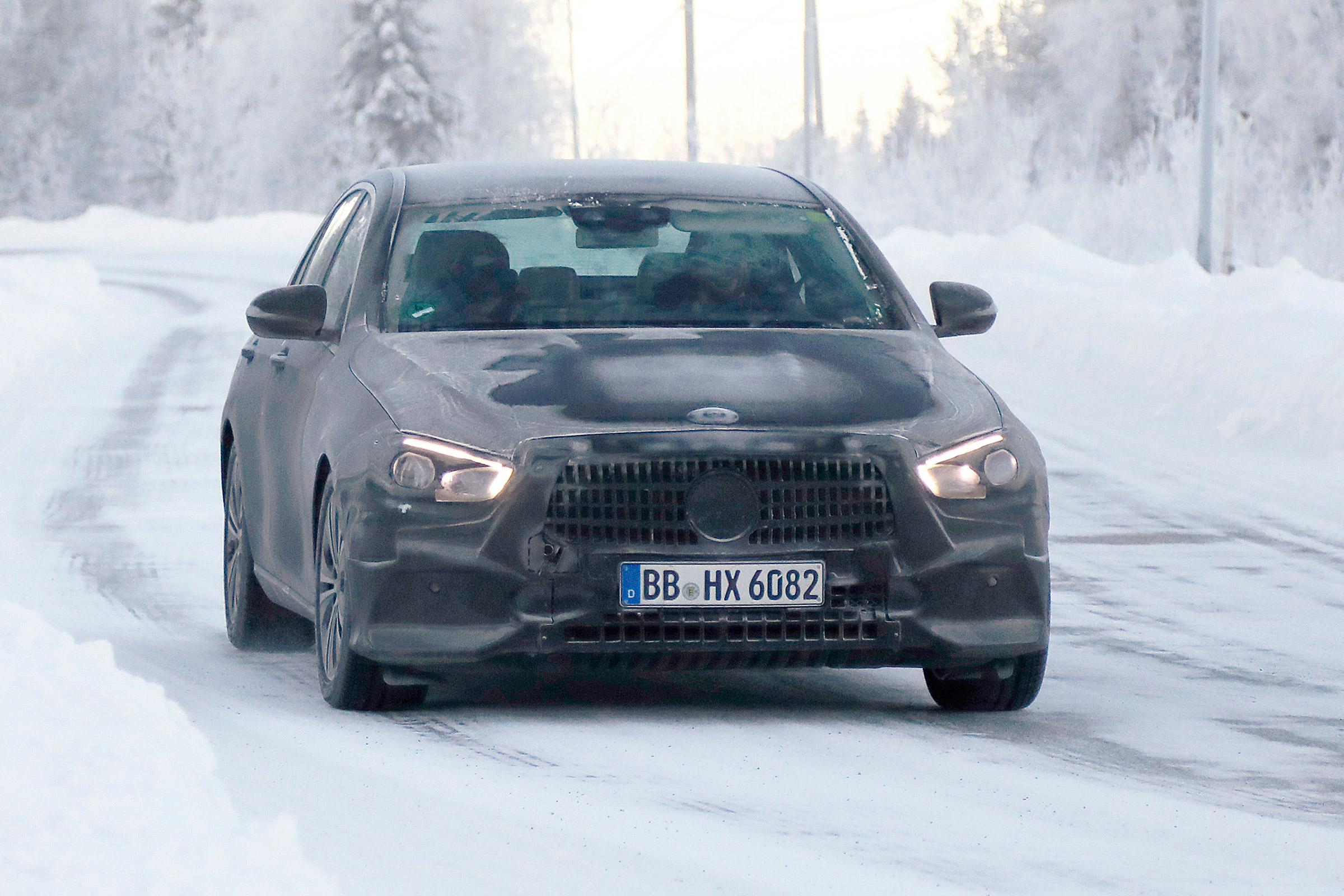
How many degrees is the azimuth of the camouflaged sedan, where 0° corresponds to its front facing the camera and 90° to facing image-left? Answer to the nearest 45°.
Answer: approximately 0°

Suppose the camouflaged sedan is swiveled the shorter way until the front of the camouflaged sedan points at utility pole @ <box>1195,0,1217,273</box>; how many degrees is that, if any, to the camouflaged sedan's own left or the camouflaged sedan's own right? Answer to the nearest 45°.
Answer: approximately 180°

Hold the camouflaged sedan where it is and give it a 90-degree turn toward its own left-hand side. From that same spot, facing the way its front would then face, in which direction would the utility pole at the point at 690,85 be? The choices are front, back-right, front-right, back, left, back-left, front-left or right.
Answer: left
